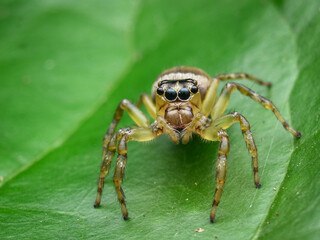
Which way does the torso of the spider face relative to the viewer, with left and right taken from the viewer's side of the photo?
facing the viewer
